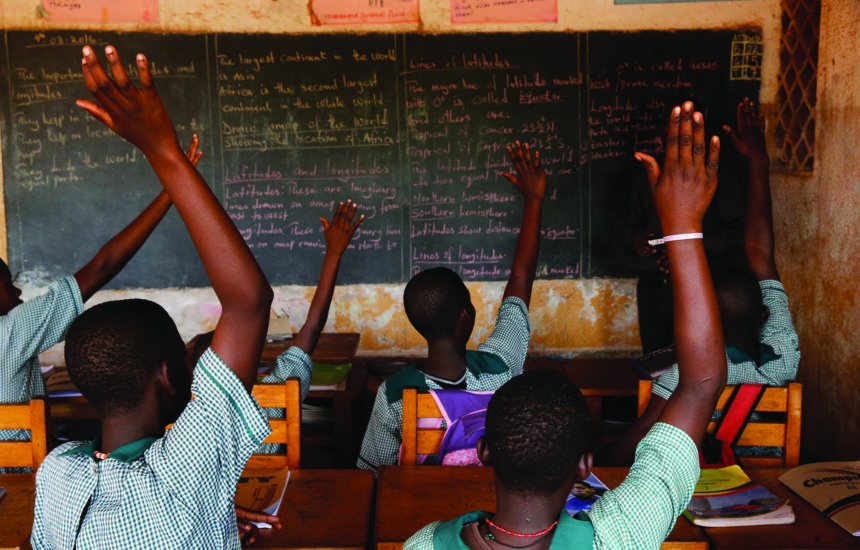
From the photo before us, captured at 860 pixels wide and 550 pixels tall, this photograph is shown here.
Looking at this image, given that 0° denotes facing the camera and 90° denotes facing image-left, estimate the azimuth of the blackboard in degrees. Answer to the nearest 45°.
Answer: approximately 0°

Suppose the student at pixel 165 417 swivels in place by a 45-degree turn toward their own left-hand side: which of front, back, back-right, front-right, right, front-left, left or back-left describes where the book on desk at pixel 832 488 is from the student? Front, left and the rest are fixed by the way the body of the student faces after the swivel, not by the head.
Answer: right

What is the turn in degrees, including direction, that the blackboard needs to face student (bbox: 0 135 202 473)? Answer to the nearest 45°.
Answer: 0° — it already faces them

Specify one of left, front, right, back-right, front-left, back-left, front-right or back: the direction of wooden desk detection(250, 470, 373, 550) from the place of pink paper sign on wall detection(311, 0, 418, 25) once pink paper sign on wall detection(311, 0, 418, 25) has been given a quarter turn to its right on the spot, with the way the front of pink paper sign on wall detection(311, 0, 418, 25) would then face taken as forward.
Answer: left

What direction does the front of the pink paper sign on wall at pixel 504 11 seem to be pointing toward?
toward the camera

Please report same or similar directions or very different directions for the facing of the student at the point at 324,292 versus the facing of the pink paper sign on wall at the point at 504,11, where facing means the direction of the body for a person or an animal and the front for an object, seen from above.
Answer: very different directions

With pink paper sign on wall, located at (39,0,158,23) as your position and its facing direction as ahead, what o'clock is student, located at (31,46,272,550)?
The student is roughly at 12 o'clock from the pink paper sign on wall.

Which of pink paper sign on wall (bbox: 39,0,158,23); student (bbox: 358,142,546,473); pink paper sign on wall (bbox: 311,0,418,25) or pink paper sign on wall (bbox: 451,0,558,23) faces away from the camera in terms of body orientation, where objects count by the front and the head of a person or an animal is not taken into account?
the student

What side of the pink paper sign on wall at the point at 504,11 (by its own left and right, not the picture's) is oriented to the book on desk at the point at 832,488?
front

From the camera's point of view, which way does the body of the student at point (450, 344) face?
away from the camera

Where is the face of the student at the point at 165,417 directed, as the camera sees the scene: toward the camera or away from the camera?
away from the camera

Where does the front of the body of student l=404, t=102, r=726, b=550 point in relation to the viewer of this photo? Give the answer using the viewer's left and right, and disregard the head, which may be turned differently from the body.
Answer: facing away from the viewer

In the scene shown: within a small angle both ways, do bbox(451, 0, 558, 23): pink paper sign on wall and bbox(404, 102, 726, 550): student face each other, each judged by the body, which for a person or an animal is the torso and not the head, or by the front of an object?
yes

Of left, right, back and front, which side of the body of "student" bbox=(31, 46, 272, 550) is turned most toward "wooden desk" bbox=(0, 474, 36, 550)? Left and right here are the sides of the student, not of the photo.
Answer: left

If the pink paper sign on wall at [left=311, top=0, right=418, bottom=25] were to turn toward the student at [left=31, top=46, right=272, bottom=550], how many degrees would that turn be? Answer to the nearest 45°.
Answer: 0° — it already faces them

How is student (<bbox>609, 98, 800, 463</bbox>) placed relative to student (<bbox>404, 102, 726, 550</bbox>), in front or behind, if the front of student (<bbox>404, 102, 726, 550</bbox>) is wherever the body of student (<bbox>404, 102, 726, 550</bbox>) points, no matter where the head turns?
in front

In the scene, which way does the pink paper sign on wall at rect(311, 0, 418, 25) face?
toward the camera

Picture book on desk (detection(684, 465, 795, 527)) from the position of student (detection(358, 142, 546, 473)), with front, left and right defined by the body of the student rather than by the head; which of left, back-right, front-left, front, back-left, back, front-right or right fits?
back-right
